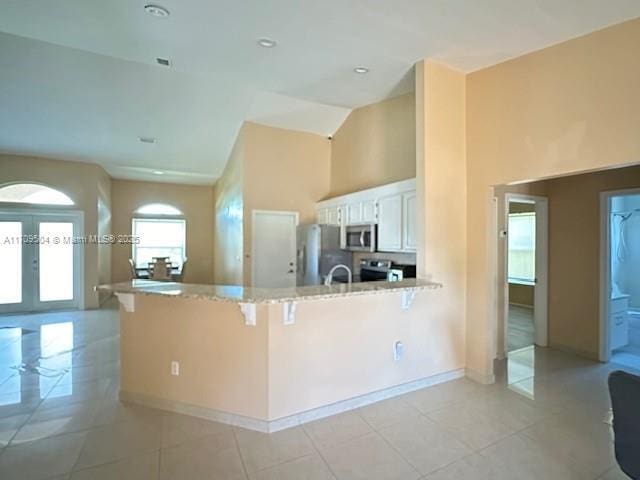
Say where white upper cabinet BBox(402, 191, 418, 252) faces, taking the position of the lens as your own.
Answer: facing the viewer and to the left of the viewer

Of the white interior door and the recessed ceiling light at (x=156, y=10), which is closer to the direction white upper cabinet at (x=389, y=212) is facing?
the recessed ceiling light

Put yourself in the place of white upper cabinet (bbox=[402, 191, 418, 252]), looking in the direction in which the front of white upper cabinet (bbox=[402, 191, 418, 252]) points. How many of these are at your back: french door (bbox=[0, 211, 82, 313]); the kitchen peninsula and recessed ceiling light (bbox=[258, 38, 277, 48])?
0

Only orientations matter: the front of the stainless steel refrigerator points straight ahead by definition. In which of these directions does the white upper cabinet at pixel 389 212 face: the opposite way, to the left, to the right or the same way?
the same way

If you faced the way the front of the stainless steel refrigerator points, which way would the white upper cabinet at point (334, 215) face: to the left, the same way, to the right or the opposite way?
the same way

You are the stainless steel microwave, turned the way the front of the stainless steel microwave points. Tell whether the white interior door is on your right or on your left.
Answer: on your right

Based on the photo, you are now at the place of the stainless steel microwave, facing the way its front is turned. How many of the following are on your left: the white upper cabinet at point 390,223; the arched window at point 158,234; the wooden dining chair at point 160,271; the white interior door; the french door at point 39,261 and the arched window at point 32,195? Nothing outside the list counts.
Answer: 1

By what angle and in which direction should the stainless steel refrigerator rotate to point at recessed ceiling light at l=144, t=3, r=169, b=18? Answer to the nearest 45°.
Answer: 0° — it already faces it

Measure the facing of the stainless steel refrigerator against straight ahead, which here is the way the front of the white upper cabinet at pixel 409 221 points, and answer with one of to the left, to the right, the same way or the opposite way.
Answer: the same way

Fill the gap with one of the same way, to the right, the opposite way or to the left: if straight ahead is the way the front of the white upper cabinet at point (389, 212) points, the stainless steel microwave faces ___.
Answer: the same way

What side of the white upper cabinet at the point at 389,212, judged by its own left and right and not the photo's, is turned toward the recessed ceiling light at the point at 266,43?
front

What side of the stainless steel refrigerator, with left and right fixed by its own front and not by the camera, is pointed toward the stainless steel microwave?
left

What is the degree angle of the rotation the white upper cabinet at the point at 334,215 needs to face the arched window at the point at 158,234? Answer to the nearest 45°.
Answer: approximately 90° to its right

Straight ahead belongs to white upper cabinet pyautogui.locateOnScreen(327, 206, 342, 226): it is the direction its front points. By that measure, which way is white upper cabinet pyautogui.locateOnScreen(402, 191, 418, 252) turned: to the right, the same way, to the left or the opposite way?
the same way
